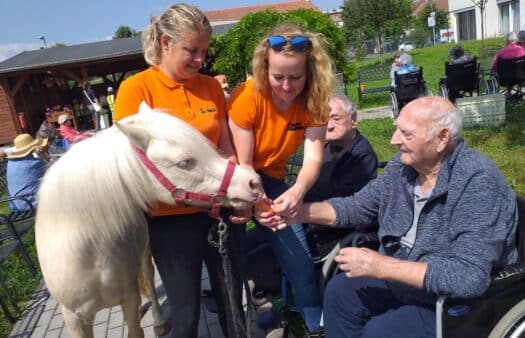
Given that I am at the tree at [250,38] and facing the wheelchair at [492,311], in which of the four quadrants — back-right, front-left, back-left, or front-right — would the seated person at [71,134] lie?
front-right

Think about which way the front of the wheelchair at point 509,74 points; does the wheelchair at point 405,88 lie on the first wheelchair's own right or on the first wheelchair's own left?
on the first wheelchair's own left

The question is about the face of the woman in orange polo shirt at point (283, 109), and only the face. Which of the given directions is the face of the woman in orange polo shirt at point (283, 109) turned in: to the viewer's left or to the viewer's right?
to the viewer's left

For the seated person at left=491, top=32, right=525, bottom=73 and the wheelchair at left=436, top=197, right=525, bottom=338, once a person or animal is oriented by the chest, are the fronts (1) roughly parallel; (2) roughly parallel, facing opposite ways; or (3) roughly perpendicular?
roughly perpendicular

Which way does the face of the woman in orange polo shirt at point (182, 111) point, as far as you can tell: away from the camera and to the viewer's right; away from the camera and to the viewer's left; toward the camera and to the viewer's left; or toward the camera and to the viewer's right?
toward the camera and to the viewer's right

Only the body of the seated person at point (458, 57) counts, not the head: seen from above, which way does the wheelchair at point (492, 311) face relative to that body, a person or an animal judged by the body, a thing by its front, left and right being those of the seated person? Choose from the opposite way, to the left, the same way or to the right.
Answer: to the left

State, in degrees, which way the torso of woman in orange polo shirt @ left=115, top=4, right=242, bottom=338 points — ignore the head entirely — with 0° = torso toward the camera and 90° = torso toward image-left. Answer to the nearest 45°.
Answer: approximately 315°

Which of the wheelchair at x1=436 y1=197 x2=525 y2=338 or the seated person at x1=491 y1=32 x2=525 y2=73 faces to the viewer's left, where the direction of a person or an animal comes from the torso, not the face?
the wheelchair

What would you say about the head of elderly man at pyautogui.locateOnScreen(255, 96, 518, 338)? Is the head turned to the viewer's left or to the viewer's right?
to the viewer's left

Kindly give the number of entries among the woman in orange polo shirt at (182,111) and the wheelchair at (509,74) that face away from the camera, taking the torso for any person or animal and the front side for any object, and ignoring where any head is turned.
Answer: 1

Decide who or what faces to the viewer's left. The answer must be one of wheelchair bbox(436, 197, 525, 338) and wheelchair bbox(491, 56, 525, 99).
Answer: wheelchair bbox(436, 197, 525, 338)

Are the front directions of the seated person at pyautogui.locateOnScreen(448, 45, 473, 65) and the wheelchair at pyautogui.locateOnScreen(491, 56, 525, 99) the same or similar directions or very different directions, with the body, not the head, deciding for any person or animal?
same or similar directions
